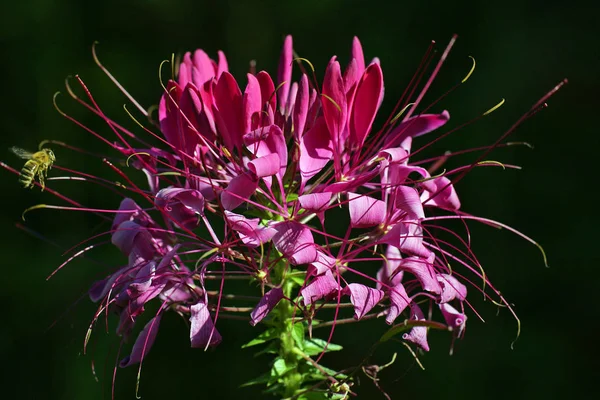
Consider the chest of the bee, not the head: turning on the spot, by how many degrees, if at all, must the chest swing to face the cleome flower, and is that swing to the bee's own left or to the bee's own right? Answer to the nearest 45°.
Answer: approximately 45° to the bee's own right

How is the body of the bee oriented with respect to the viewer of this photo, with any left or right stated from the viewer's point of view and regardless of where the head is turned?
facing to the right of the viewer
